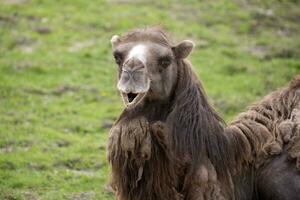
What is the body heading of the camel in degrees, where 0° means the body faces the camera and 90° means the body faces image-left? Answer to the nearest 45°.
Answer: approximately 45°
